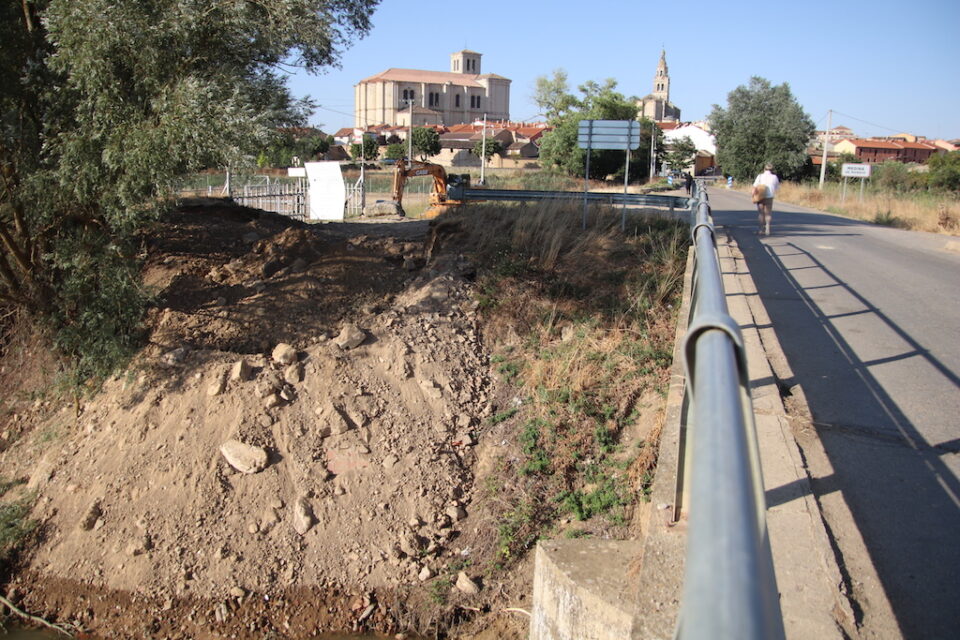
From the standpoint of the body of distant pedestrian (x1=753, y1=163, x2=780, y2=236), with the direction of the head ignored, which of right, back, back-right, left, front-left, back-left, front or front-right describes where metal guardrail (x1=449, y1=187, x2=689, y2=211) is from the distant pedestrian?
front-left

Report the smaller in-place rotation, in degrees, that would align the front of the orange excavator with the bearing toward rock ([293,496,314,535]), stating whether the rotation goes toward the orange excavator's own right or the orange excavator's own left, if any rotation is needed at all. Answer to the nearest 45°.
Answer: approximately 90° to the orange excavator's own left

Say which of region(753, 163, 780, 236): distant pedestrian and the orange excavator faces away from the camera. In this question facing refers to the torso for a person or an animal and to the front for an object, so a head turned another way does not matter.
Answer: the distant pedestrian

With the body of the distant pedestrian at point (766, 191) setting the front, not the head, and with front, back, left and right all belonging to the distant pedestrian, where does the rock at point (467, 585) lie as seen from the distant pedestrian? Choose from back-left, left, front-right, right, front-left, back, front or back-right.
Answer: back

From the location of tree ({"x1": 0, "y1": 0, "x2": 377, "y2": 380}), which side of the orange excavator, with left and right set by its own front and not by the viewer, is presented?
left

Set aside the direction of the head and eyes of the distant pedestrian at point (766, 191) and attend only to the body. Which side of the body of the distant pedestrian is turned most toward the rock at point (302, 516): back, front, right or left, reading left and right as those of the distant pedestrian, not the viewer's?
back

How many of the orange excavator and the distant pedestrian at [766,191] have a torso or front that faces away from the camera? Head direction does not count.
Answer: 1

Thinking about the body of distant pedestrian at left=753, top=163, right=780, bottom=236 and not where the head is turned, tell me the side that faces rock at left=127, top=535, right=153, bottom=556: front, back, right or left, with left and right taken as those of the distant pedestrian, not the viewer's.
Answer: back

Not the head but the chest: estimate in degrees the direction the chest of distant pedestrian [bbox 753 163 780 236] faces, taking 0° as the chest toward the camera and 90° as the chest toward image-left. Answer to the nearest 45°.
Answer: approximately 180°

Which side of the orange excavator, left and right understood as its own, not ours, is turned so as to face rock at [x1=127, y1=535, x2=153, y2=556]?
left

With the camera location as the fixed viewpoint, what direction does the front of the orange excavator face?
facing to the left of the viewer

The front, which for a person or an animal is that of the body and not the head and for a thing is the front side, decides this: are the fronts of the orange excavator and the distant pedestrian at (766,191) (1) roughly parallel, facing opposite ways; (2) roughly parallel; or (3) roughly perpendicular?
roughly perpendicular
